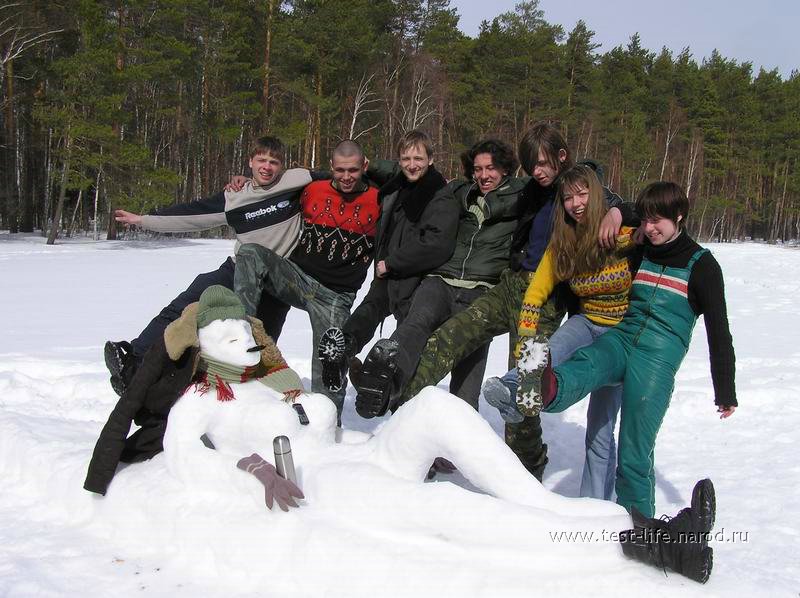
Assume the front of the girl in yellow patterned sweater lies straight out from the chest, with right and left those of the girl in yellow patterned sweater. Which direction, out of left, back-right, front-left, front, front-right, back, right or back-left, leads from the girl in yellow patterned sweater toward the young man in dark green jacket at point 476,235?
right

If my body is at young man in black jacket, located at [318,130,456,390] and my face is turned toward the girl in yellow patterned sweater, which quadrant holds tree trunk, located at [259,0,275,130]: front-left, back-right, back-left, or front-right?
back-left

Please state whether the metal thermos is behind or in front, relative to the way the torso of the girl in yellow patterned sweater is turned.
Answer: in front

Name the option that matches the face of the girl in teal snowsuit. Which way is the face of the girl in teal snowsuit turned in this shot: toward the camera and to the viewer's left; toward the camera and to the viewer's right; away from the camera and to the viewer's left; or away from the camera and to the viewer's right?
toward the camera and to the viewer's left
